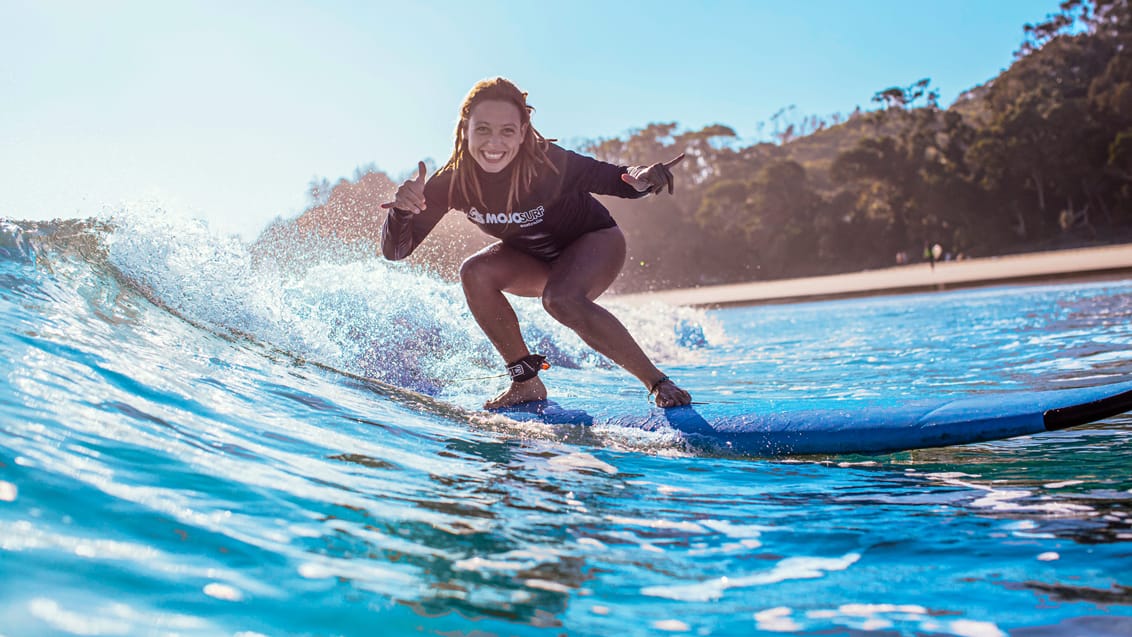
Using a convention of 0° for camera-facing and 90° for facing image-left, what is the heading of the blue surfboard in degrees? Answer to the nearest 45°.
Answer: approximately 270°

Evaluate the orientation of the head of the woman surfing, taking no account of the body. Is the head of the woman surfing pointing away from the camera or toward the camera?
toward the camera
